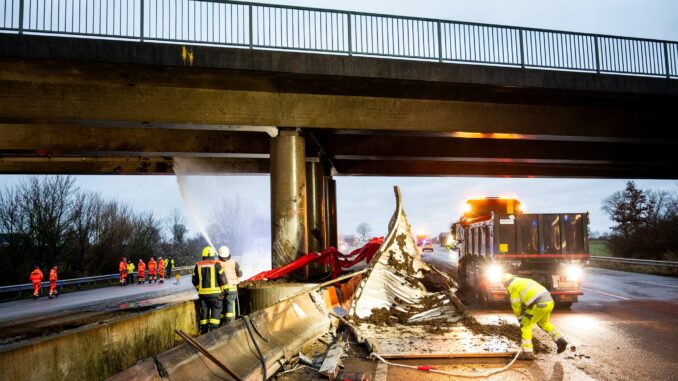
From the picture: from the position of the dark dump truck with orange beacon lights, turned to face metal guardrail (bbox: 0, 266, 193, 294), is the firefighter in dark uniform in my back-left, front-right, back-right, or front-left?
front-left

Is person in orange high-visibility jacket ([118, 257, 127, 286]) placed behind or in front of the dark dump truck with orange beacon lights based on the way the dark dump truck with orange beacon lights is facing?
in front

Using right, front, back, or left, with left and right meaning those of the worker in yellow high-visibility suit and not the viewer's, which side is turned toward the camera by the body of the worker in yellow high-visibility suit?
left

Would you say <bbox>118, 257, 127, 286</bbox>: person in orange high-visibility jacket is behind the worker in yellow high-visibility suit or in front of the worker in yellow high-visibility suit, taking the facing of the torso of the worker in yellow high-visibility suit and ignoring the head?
in front

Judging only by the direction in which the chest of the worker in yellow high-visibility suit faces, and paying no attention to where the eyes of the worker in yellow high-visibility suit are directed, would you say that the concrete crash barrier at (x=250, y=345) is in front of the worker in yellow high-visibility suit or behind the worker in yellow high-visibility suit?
in front

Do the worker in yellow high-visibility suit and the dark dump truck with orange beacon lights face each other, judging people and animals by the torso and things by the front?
no

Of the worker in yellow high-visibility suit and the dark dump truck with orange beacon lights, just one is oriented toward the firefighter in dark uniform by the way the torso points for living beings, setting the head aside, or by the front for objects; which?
the worker in yellow high-visibility suit

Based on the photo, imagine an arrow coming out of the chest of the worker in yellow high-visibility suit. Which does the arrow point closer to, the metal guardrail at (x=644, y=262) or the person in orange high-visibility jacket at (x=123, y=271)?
the person in orange high-visibility jacket

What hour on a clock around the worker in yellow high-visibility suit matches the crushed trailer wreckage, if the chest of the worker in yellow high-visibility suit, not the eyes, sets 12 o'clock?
The crushed trailer wreckage is roughly at 12 o'clock from the worker in yellow high-visibility suit.

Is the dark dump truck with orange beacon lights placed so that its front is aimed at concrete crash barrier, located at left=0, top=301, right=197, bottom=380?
no
